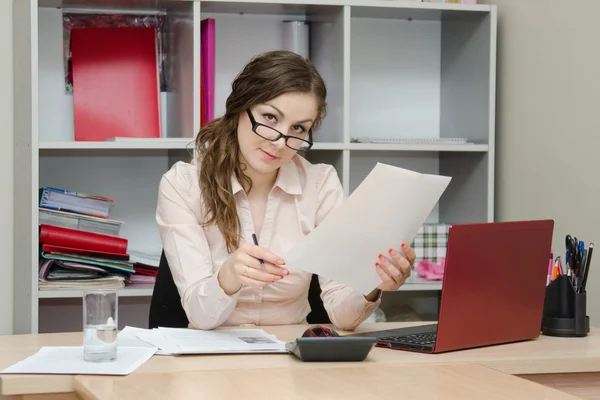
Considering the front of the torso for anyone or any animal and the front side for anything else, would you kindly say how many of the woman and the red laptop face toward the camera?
1

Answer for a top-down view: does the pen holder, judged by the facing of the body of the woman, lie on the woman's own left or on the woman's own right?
on the woman's own left

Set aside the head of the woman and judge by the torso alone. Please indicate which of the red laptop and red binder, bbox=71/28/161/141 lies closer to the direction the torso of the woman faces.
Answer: the red laptop

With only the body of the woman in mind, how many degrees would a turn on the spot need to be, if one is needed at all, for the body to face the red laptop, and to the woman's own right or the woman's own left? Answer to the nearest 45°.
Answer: approximately 45° to the woman's own left

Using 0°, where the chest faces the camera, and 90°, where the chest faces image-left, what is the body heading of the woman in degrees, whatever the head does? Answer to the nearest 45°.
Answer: approximately 0°

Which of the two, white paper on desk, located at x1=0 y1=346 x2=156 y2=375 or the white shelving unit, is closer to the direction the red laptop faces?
the white shelving unit

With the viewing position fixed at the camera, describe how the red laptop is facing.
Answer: facing away from the viewer and to the left of the viewer

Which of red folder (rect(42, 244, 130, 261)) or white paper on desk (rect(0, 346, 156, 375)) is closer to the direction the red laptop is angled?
the red folder

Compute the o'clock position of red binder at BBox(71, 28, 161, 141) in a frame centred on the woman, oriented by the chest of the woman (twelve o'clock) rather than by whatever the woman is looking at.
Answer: The red binder is roughly at 5 o'clock from the woman.
